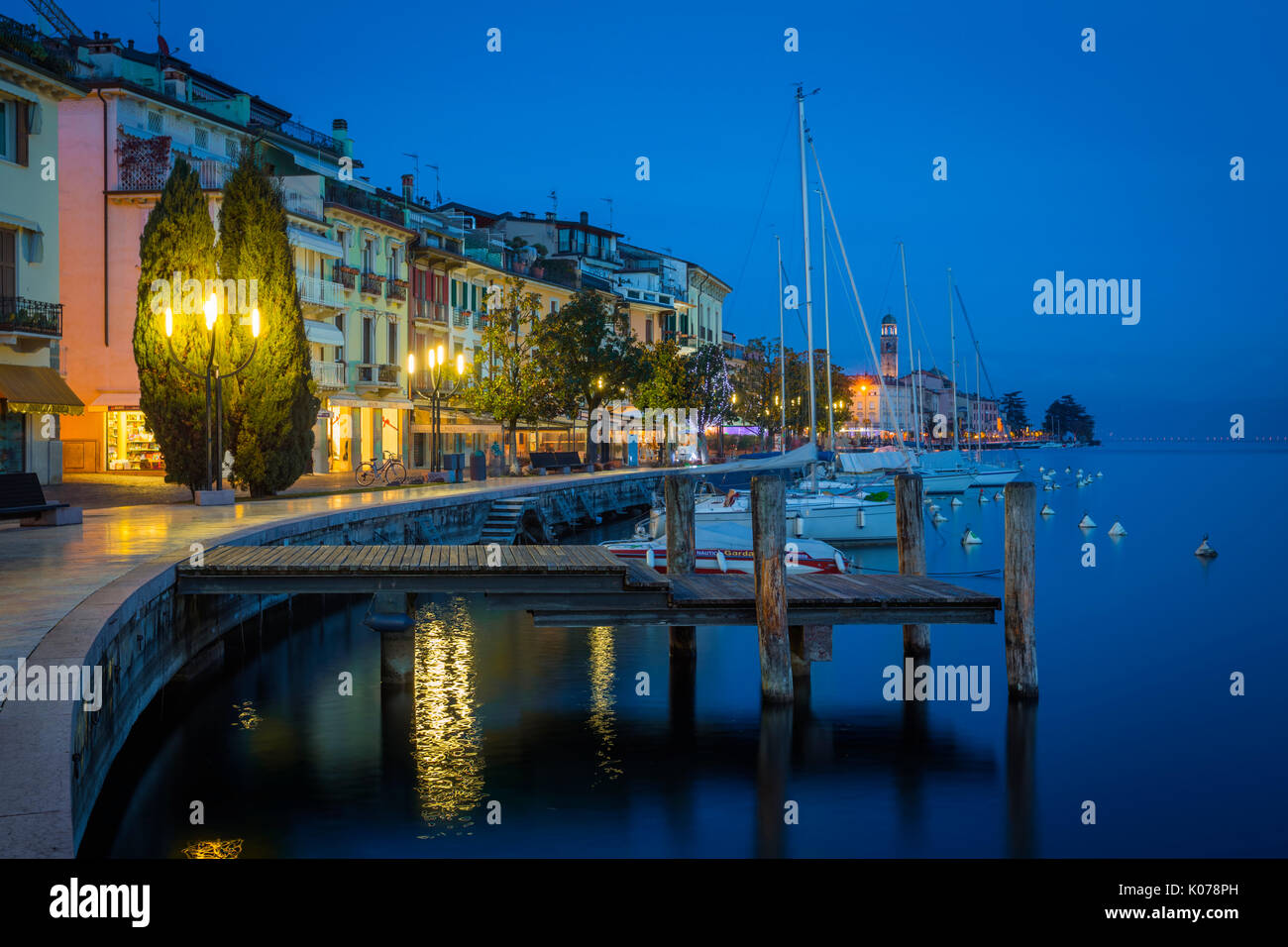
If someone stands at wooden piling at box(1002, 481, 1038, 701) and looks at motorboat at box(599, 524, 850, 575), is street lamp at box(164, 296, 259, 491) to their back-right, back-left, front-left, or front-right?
front-left

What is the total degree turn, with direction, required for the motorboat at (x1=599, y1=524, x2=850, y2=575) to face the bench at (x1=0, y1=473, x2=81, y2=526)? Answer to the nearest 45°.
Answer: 0° — it already faces it

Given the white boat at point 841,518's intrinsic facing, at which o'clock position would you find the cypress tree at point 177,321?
The cypress tree is roughly at 5 o'clock from the white boat.

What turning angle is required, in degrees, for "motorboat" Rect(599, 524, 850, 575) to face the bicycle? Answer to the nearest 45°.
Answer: approximately 45° to its right

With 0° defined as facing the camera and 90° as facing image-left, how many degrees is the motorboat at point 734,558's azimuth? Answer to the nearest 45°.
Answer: approximately 90°

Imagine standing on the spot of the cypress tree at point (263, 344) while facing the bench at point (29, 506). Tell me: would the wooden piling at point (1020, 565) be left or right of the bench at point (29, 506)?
left

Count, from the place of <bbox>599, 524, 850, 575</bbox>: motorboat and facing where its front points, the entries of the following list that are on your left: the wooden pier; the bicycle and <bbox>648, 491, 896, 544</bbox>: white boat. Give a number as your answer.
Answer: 1

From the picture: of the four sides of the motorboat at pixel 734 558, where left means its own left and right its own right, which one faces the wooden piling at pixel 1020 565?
left

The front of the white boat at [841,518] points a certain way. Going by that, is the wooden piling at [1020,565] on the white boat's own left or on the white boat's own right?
on the white boat's own right

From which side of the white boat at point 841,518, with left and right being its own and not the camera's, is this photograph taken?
right
